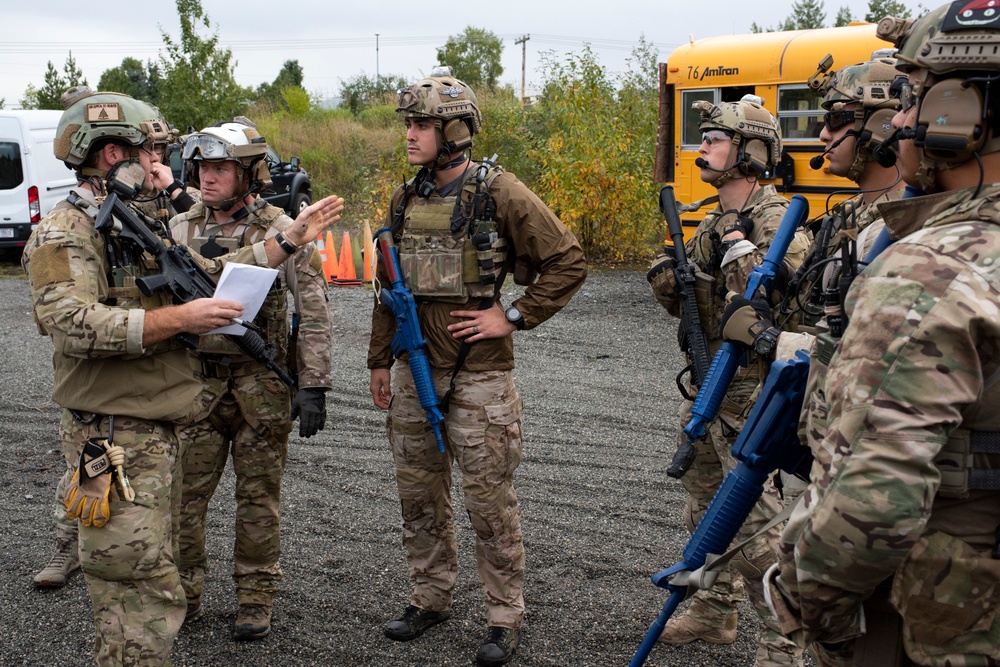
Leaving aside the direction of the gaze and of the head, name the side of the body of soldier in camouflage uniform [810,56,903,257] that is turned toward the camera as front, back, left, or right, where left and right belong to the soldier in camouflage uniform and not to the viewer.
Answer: left

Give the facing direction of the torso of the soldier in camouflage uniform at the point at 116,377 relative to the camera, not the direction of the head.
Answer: to the viewer's right

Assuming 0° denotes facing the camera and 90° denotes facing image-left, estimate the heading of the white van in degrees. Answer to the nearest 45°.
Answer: approximately 225°

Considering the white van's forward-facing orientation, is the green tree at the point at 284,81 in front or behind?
in front

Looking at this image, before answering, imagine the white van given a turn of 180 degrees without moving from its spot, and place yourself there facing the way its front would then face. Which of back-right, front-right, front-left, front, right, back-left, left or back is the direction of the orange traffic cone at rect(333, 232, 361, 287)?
left

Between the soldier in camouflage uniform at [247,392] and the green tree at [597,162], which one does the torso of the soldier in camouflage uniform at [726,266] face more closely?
the soldier in camouflage uniform

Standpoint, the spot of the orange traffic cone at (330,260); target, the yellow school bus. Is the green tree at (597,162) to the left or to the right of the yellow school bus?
left

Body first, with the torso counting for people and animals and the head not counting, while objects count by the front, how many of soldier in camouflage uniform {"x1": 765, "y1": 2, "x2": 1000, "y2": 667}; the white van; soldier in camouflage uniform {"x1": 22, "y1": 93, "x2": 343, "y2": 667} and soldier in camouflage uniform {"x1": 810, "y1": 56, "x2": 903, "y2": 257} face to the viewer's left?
2

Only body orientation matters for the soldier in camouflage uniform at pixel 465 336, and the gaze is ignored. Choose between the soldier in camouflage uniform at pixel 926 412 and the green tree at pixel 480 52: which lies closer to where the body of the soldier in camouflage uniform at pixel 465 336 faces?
the soldier in camouflage uniform

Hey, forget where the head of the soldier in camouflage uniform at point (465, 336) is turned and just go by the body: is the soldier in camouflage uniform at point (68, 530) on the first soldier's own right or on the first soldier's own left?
on the first soldier's own right

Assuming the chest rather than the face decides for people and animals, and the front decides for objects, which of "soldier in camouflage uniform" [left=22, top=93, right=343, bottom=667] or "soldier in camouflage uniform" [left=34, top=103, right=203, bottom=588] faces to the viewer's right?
"soldier in camouflage uniform" [left=22, top=93, right=343, bottom=667]

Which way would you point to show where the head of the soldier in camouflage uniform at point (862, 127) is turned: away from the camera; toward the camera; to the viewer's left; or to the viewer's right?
to the viewer's left

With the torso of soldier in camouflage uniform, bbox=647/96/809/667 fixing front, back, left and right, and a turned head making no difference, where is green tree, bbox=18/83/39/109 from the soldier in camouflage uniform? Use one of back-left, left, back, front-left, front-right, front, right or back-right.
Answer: right

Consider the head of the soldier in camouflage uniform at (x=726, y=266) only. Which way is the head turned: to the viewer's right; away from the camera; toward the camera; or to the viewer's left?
to the viewer's left

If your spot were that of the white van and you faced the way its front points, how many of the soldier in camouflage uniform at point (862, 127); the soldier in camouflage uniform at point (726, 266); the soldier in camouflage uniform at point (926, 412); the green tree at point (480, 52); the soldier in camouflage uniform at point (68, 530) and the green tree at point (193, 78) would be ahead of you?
2

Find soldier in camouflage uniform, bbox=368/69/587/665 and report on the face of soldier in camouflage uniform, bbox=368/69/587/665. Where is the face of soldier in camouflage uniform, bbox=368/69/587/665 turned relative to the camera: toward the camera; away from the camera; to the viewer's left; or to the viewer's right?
to the viewer's left

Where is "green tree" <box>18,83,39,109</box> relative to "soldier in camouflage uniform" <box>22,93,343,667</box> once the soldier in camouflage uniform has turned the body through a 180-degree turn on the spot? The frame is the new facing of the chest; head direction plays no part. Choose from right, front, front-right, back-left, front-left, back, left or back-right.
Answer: right
